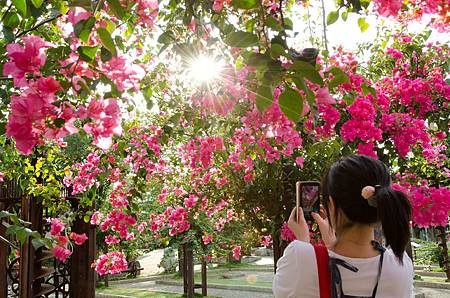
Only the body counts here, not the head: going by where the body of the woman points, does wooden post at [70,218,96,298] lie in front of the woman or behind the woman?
in front

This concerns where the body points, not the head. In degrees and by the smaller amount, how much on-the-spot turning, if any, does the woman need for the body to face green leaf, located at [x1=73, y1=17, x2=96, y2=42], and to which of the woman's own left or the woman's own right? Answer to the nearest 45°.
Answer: approximately 90° to the woman's own left

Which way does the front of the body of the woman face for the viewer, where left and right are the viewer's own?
facing away from the viewer and to the left of the viewer

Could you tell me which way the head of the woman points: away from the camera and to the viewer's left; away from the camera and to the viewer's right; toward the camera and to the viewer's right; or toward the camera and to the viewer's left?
away from the camera and to the viewer's left

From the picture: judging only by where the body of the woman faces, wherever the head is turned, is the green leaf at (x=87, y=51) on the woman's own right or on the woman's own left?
on the woman's own left

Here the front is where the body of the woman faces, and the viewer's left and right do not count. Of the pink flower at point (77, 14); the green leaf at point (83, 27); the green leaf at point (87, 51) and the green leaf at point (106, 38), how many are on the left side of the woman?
4

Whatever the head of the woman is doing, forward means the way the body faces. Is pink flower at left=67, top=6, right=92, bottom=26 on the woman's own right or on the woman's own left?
on the woman's own left

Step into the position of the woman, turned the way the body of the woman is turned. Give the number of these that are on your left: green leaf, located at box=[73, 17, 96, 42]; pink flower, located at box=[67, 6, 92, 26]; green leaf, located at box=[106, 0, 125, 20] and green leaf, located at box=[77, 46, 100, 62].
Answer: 4
